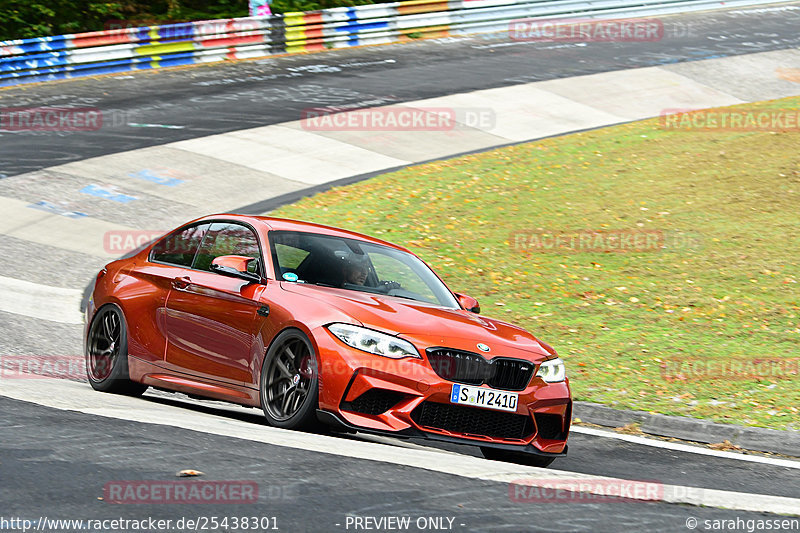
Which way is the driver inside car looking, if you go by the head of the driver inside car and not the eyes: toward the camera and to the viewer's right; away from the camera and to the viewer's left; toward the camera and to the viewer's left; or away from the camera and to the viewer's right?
toward the camera and to the viewer's right

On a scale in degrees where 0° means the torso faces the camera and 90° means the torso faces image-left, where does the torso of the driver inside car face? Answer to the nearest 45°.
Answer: approximately 315°

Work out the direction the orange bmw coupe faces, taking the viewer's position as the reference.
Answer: facing the viewer and to the right of the viewer

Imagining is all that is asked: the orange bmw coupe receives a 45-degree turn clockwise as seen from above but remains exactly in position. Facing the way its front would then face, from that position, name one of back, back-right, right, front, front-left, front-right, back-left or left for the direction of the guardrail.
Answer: back

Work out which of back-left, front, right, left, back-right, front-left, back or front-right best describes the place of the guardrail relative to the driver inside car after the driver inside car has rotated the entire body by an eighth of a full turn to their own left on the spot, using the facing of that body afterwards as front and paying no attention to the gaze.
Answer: left
